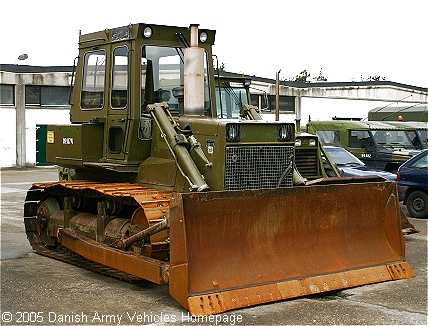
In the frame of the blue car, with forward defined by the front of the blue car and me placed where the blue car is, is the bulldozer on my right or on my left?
on my right

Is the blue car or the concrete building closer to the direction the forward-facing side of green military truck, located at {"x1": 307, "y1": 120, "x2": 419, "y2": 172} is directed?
the blue car

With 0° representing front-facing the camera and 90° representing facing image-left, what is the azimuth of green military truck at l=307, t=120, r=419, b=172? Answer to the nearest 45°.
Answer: approximately 315°

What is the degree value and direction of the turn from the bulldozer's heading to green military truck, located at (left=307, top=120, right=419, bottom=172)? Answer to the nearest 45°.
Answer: approximately 90° to its left

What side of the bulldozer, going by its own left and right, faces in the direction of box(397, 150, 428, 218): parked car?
left
